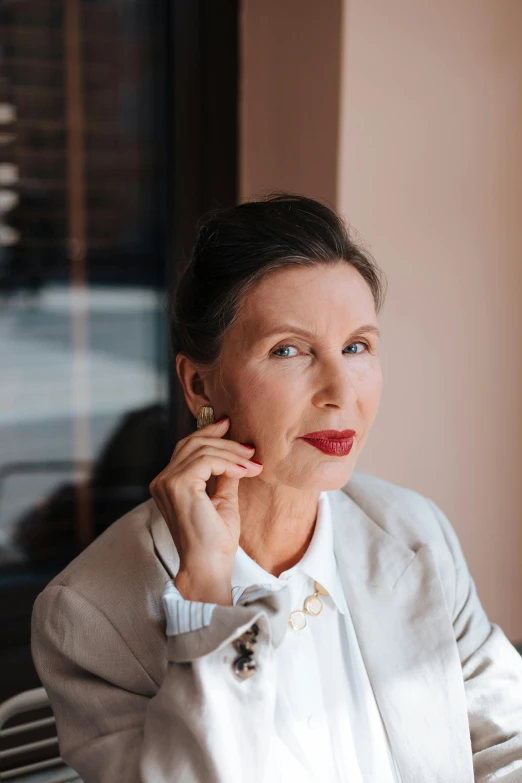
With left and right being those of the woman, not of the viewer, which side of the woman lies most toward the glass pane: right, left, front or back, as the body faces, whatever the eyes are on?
back

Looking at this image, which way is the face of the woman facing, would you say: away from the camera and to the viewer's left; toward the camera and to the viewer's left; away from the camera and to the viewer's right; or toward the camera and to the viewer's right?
toward the camera and to the viewer's right

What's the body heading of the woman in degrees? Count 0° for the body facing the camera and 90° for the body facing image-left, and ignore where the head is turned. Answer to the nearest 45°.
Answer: approximately 315°

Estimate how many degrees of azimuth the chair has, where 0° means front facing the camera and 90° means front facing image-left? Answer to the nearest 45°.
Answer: approximately 315°
